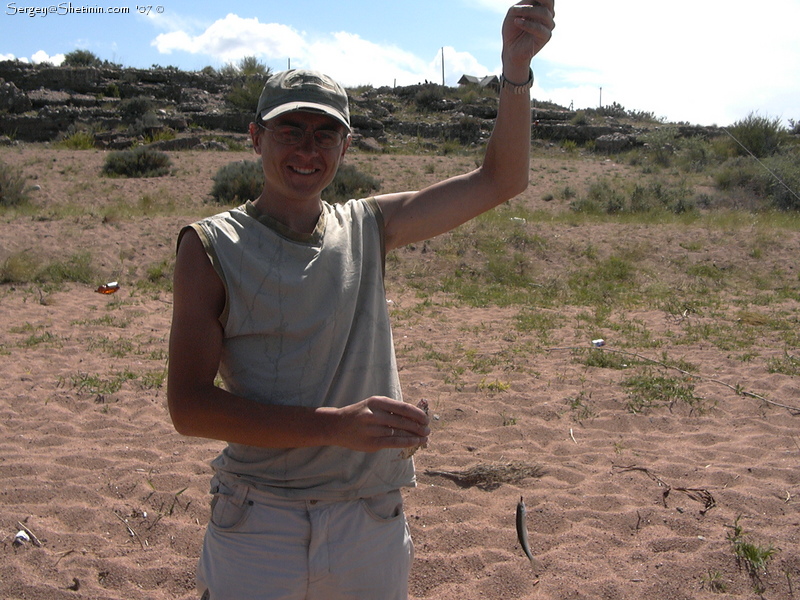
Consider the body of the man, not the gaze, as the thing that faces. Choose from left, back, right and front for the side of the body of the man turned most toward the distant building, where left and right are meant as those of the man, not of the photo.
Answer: back

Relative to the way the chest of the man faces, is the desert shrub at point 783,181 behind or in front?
behind

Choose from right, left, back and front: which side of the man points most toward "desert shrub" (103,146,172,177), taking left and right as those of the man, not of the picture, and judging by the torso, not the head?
back

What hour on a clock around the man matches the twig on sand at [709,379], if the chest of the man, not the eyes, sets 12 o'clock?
The twig on sand is roughly at 7 o'clock from the man.

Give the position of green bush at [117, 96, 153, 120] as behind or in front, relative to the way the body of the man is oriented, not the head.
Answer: behind

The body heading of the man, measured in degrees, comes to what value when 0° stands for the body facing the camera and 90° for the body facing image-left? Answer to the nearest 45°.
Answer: approximately 0°
